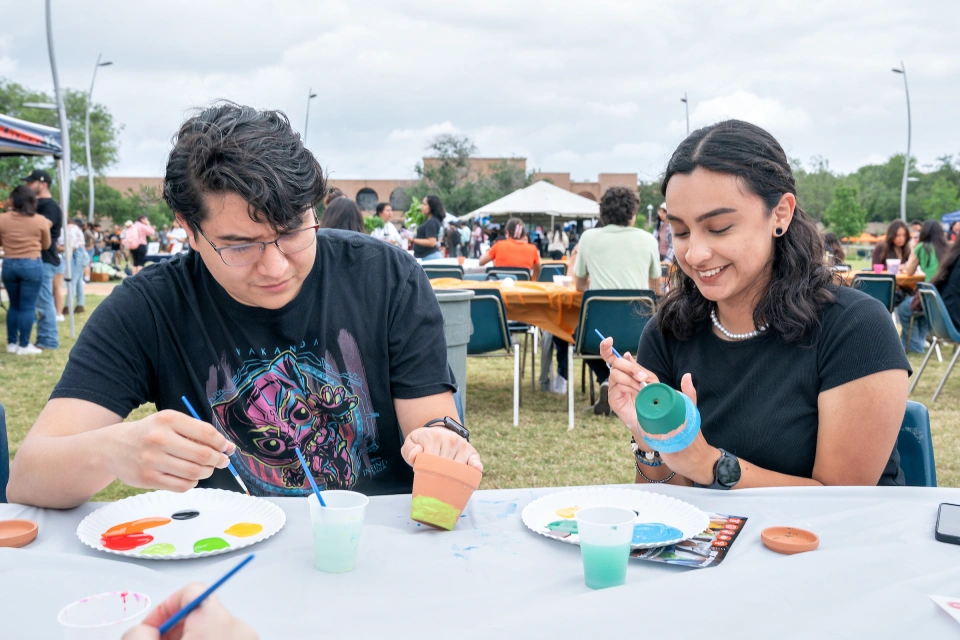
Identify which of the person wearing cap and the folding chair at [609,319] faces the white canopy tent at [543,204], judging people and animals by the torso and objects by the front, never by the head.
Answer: the folding chair

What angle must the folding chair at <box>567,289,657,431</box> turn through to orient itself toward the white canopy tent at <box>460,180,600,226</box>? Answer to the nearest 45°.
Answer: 0° — it already faces it

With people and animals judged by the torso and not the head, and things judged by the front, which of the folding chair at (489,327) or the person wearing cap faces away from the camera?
the folding chair

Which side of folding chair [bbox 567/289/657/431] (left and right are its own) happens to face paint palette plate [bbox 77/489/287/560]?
back

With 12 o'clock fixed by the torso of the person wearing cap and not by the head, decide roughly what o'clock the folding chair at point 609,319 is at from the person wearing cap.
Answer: The folding chair is roughly at 8 o'clock from the person wearing cap.

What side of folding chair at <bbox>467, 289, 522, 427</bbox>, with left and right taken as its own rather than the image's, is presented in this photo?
back

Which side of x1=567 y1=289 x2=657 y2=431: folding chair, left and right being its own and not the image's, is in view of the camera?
back

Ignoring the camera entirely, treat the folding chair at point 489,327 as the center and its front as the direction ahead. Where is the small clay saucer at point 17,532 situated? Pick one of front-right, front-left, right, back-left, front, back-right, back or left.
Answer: back

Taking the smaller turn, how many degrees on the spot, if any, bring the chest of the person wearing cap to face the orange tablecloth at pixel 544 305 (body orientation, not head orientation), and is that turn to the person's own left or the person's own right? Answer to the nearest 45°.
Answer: approximately 135° to the person's own left

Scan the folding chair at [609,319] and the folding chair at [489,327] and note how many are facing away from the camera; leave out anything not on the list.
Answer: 2

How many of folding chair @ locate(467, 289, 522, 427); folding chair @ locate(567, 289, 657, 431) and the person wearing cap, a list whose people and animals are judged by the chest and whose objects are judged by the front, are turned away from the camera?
2
